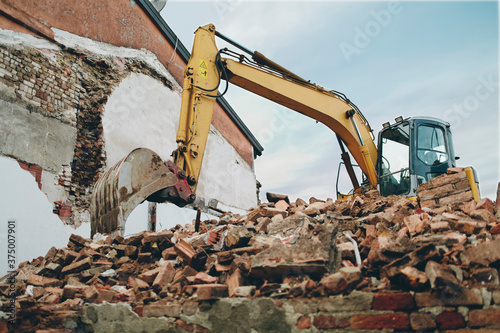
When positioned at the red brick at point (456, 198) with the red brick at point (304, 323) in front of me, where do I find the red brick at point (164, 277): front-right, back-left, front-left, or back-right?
front-right

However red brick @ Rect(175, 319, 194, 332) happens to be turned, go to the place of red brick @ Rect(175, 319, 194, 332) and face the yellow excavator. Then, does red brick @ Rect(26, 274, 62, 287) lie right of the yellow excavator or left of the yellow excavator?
left

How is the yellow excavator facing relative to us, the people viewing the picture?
facing the viewer and to the left of the viewer

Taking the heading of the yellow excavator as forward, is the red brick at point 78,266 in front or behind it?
in front

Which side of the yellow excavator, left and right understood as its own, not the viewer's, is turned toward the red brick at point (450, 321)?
left

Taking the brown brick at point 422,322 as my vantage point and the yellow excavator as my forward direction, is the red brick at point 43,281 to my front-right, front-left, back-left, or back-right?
front-left

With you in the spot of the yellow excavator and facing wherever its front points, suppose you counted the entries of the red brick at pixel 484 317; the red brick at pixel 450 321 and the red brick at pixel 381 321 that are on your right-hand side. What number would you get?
0

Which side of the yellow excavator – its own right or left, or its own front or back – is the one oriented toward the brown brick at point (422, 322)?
left

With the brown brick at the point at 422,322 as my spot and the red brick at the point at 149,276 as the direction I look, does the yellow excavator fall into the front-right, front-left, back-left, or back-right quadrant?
front-right

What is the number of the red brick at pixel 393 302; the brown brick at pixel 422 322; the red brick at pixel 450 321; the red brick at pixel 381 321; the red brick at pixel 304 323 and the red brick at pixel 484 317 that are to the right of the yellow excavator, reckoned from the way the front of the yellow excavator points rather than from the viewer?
0

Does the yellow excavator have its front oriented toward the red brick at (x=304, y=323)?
no

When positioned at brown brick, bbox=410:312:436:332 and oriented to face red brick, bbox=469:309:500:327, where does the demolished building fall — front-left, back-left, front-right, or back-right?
back-left

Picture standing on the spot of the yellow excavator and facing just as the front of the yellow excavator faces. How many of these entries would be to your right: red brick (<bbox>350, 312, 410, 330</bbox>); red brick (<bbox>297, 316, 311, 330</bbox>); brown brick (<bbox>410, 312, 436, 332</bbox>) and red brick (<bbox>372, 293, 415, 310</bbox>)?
0
